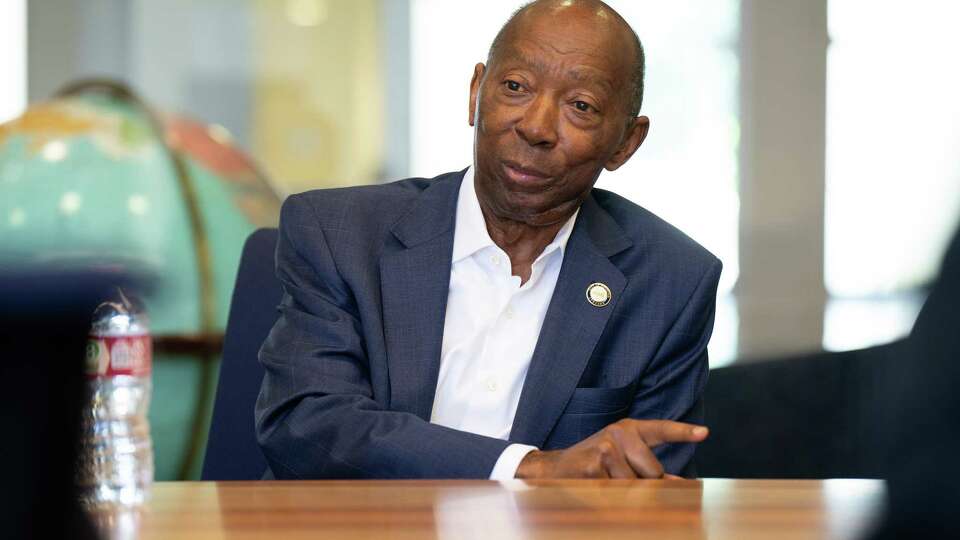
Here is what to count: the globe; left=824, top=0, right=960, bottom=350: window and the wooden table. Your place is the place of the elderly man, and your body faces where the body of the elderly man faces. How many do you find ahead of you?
1

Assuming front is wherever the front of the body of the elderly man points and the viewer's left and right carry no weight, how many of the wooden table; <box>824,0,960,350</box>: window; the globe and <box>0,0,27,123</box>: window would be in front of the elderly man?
1

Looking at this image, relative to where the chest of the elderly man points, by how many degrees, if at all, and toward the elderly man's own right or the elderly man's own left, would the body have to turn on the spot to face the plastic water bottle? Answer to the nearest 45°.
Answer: approximately 45° to the elderly man's own right

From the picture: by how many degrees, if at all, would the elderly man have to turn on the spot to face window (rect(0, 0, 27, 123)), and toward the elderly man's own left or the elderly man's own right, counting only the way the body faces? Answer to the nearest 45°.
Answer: approximately 135° to the elderly man's own right

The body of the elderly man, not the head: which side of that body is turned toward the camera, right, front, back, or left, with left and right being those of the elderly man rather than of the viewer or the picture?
front

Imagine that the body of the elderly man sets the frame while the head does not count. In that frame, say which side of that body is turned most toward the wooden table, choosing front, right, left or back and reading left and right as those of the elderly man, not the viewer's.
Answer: front

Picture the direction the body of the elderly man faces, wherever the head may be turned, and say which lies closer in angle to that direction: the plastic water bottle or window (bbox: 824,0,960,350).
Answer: the plastic water bottle

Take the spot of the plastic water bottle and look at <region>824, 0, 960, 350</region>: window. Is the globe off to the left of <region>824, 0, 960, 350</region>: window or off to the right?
left

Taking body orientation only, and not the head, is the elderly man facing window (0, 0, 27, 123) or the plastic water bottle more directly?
the plastic water bottle

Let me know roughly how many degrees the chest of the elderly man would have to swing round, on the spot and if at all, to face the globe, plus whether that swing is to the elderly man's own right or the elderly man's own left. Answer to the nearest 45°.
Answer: approximately 135° to the elderly man's own right

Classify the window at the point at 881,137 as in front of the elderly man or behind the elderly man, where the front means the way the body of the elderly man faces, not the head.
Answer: behind

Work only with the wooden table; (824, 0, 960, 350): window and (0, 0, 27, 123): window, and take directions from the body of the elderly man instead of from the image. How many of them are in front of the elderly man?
1
